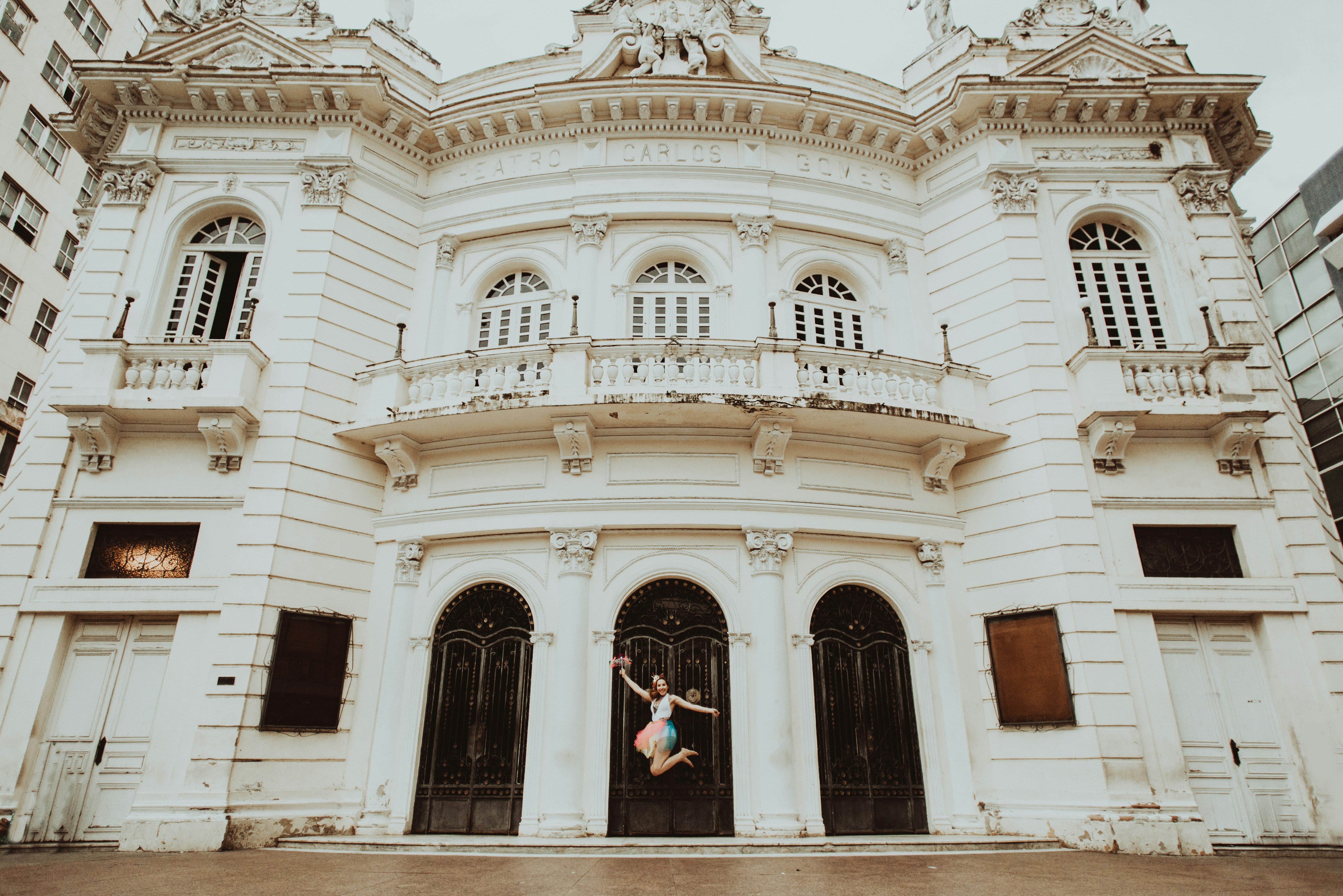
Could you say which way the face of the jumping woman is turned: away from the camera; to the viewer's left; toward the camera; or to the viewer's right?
toward the camera

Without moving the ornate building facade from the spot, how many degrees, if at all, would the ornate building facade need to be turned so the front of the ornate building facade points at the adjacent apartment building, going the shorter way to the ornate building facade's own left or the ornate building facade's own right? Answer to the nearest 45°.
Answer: approximately 135° to the ornate building facade's own right

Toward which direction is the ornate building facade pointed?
toward the camera
